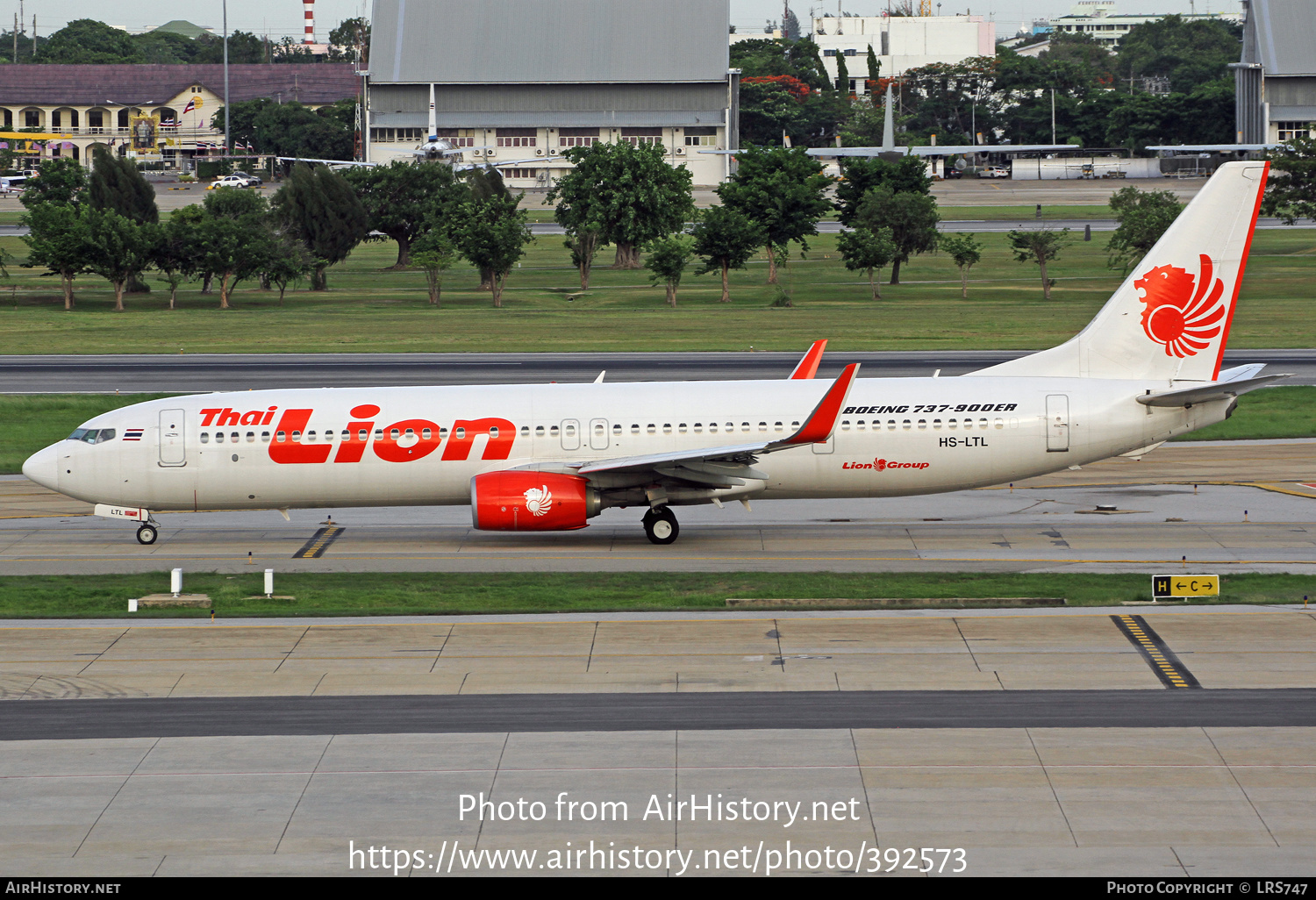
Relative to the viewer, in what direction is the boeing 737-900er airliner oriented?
to the viewer's left
